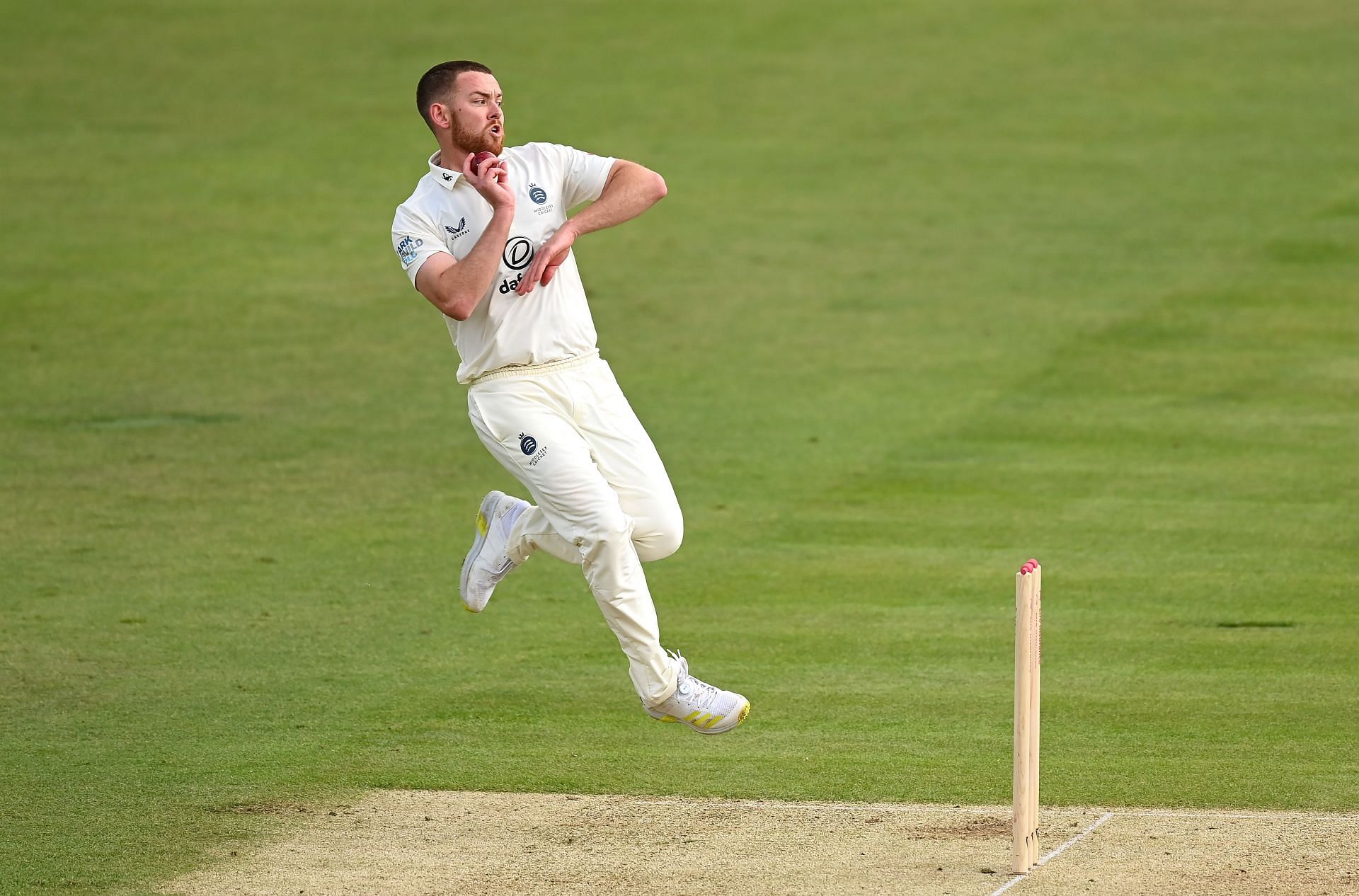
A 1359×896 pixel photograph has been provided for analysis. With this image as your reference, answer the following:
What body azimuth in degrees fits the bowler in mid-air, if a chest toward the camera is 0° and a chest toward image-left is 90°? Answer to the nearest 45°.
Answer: approximately 315°

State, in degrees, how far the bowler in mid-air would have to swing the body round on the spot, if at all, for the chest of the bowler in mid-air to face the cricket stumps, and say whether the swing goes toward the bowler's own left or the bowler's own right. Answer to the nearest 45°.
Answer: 0° — they already face it
